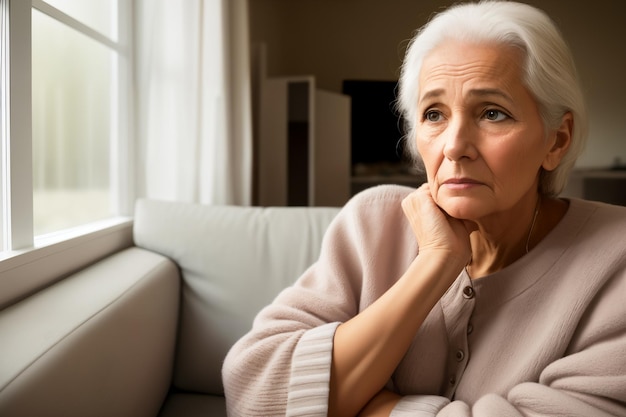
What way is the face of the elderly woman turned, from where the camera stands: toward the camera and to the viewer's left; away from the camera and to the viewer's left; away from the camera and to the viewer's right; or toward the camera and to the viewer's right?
toward the camera and to the viewer's left

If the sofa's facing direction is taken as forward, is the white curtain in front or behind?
behind

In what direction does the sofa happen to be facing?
toward the camera

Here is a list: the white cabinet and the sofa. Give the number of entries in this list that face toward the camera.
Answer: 2

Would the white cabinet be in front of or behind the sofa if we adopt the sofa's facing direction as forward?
behind

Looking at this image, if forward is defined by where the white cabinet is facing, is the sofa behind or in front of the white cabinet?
in front

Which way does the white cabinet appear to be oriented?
toward the camera

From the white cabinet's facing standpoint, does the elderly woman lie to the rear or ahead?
ahead
